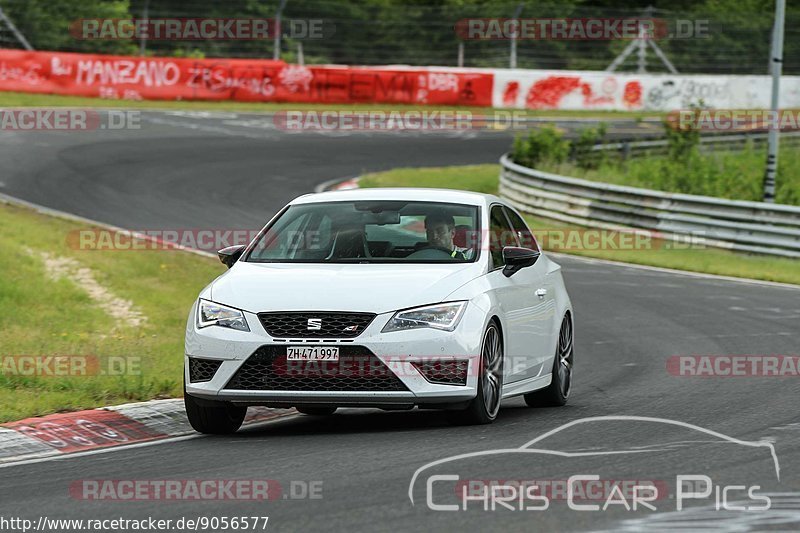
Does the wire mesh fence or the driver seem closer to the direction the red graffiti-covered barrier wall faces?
the driver

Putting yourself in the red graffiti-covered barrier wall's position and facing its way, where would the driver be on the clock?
The driver is roughly at 12 o'clock from the red graffiti-covered barrier wall.

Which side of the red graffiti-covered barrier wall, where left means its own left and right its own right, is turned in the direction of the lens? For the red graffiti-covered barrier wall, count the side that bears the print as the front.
front

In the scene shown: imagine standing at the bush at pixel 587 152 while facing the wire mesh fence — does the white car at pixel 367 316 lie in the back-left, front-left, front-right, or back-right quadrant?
back-left

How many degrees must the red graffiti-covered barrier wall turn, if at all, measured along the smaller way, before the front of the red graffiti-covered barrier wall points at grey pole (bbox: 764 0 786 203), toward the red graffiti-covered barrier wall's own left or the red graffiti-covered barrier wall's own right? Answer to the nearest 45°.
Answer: approximately 45° to the red graffiti-covered barrier wall's own left

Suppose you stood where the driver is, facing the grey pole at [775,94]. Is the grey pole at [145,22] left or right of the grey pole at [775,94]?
left

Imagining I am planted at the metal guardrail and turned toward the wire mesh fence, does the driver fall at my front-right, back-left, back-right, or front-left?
back-left

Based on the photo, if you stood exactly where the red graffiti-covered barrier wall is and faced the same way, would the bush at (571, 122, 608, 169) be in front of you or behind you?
in front

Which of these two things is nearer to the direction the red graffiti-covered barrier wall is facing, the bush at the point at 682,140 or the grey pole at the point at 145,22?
the bush
